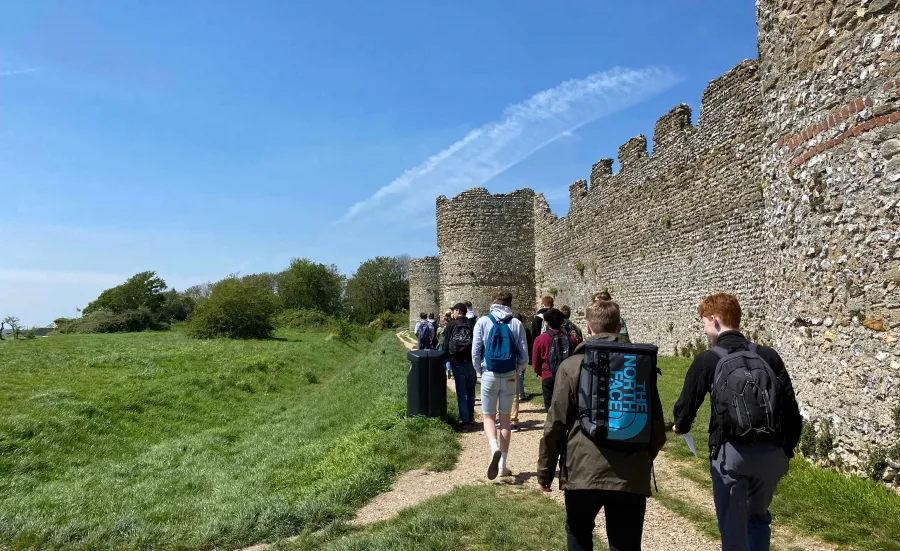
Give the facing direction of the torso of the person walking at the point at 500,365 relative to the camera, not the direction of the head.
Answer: away from the camera

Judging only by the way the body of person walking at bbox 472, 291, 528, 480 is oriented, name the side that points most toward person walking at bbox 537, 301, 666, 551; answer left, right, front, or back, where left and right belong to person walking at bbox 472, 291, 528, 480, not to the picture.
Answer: back

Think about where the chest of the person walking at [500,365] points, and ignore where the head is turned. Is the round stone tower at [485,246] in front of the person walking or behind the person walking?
in front

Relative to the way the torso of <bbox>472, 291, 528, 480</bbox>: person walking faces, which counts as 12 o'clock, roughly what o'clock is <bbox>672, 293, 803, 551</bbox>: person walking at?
<bbox>672, 293, 803, 551</bbox>: person walking is roughly at 5 o'clock from <bbox>472, 291, 528, 480</bbox>: person walking.

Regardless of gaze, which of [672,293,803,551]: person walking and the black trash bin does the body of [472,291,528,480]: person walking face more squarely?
the black trash bin

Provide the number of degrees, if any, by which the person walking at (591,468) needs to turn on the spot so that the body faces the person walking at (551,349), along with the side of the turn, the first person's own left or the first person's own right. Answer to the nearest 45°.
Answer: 0° — they already face them

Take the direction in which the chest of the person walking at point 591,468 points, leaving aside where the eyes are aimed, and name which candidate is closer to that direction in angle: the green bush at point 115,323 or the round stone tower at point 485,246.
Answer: the round stone tower

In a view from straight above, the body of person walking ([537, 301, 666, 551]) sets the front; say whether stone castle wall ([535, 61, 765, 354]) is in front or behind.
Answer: in front

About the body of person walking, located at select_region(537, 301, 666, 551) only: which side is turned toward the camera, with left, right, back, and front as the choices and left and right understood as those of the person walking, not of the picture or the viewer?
back

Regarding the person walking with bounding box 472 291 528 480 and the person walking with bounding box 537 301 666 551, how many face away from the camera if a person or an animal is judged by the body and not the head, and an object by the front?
2

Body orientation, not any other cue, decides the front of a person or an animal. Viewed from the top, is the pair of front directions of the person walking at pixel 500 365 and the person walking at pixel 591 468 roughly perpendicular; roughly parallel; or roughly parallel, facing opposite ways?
roughly parallel

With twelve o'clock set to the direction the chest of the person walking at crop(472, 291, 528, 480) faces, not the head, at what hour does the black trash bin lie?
The black trash bin is roughly at 11 o'clock from the person walking.

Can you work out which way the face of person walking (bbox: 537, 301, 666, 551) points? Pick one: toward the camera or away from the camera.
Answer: away from the camera

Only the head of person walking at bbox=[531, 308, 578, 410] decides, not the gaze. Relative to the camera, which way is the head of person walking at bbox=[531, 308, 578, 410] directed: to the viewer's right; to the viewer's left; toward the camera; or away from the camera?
away from the camera
